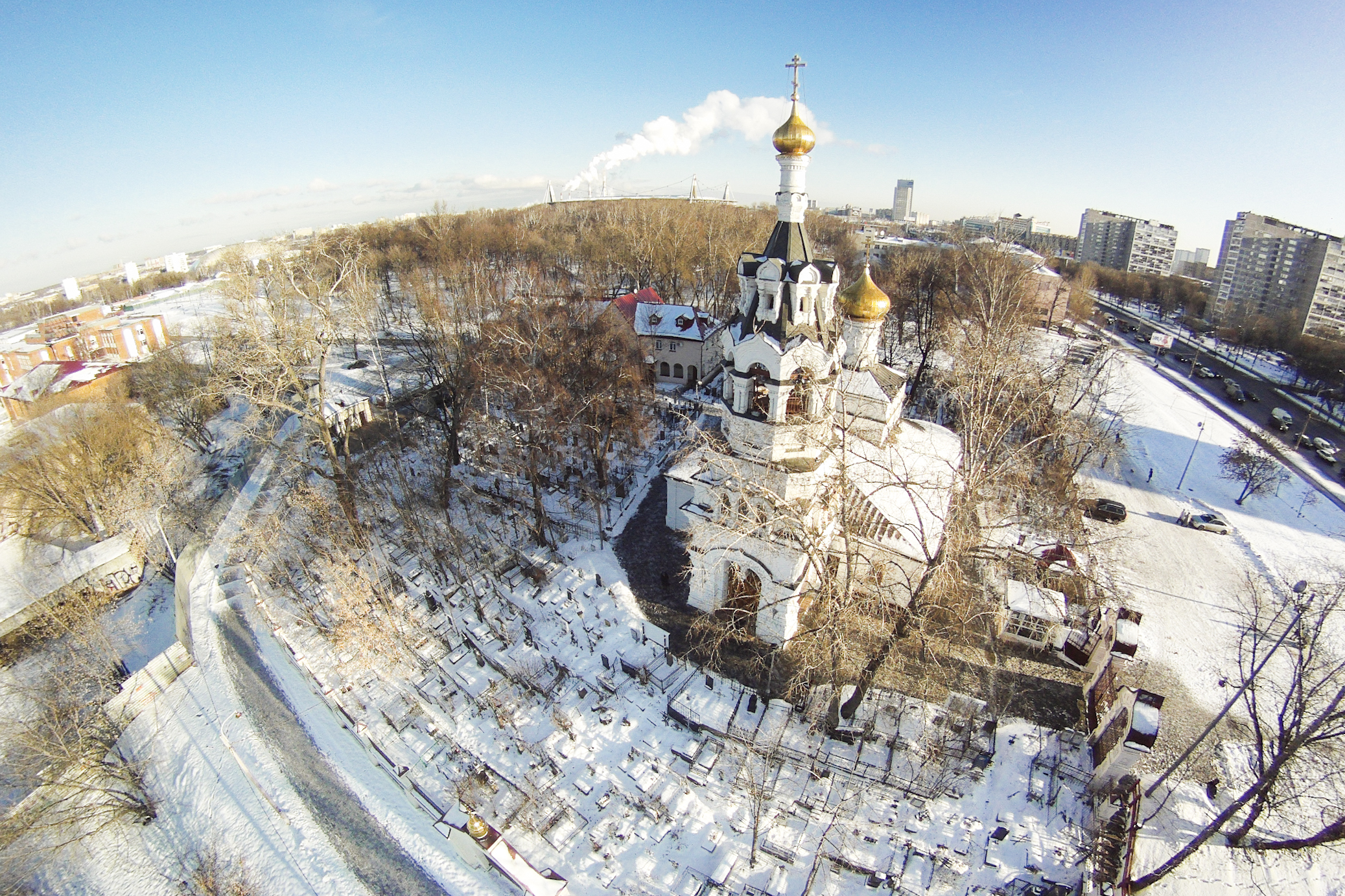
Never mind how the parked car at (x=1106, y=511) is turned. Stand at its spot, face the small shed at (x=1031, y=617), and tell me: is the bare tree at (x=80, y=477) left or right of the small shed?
right

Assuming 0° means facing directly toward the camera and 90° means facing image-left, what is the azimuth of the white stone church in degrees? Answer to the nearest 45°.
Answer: approximately 45°

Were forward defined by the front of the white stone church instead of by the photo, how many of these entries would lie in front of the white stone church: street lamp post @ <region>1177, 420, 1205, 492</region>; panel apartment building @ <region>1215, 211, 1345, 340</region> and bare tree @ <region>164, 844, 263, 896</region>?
1

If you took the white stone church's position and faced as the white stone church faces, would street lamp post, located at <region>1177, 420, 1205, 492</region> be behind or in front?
behind

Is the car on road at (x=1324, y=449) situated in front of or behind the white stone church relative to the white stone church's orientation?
behind

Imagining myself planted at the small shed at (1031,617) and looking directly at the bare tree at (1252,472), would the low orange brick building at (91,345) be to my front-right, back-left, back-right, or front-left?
back-left

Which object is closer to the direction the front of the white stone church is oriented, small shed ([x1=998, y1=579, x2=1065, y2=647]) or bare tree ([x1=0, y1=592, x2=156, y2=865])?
the bare tree

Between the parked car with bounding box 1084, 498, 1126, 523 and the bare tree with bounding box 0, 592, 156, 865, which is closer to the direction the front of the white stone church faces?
the bare tree
